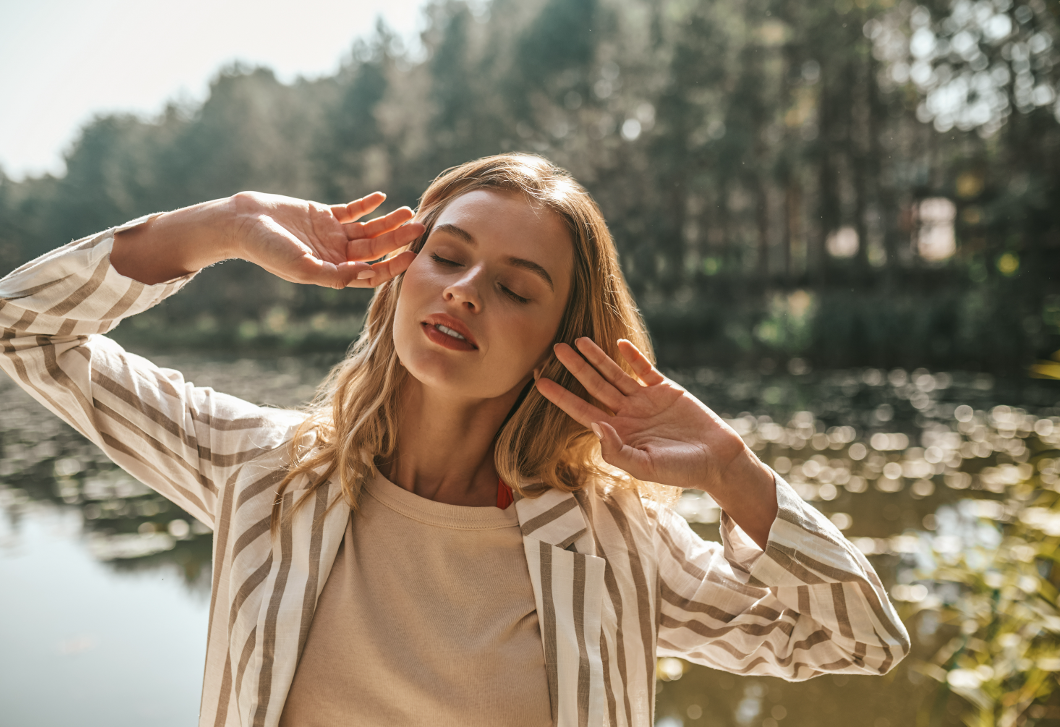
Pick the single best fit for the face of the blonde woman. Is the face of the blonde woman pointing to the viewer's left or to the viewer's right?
to the viewer's left

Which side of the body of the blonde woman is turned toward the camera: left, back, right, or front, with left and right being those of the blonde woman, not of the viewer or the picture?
front
